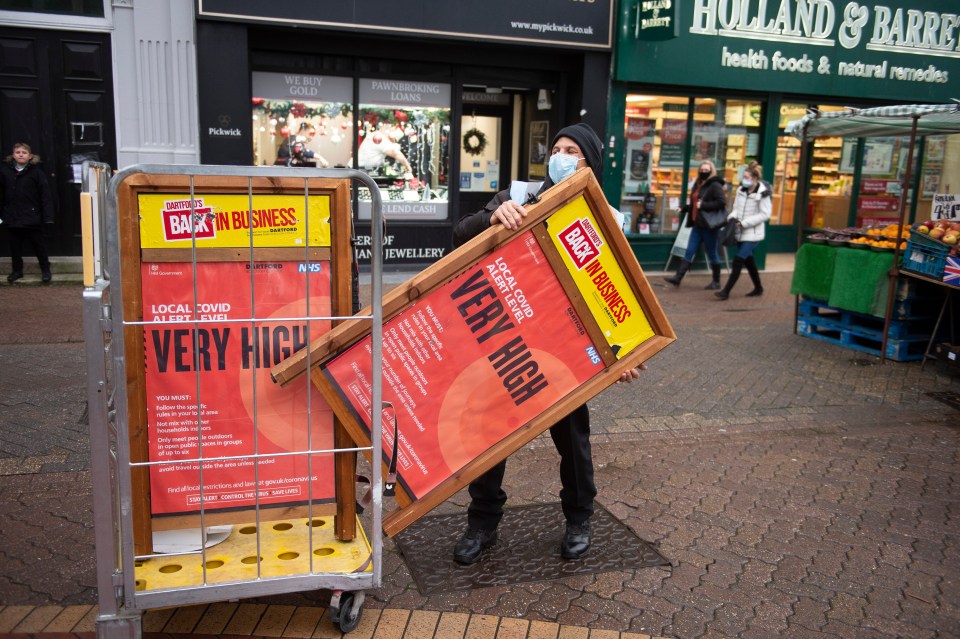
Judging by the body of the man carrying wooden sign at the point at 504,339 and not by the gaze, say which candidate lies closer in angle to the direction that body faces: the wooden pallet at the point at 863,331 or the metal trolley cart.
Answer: the metal trolley cart

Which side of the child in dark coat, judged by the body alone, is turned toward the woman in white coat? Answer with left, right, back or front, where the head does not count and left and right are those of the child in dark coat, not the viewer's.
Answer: left

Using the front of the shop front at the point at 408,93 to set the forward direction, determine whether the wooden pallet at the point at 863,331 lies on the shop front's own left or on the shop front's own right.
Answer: on the shop front's own left

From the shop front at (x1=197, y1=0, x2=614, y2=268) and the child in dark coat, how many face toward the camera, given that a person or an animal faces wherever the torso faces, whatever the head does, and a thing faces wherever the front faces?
2

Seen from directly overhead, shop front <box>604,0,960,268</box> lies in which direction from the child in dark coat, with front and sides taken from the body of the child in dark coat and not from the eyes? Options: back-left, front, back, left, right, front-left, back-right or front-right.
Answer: left

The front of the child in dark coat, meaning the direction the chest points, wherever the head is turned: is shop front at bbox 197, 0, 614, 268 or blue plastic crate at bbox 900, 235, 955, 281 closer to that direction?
the blue plastic crate
